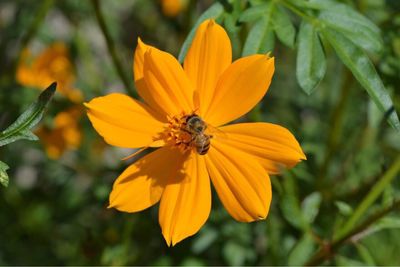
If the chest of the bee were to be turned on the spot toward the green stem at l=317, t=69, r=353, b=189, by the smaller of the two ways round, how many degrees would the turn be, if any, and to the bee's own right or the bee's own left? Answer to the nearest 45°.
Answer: approximately 90° to the bee's own right

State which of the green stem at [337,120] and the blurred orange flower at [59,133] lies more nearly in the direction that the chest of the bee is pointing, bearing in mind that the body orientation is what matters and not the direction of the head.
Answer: the blurred orange flower

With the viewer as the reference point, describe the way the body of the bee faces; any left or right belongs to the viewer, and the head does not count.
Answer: facing away from the viewer and to the left of the viewer
